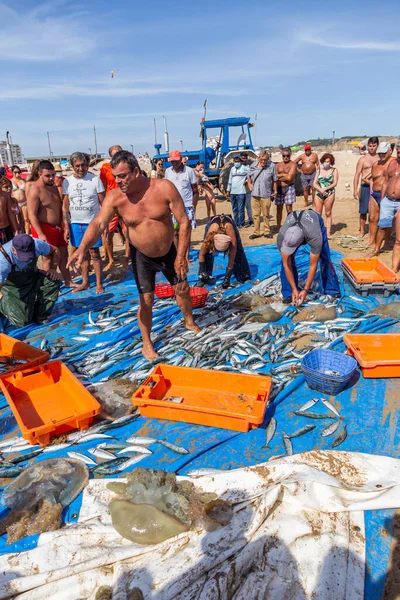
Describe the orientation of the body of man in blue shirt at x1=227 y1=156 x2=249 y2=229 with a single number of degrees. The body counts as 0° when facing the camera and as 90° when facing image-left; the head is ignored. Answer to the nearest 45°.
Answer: approximately 0°

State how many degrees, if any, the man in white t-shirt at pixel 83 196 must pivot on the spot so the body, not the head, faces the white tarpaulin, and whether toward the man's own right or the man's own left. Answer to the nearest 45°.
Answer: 0° — they already face it

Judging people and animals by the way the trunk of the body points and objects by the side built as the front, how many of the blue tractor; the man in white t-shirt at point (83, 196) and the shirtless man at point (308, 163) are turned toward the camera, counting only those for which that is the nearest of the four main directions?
2

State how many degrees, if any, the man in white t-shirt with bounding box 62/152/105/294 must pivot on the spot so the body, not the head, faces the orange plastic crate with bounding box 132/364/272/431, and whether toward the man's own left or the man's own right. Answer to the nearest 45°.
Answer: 0° — they already face it

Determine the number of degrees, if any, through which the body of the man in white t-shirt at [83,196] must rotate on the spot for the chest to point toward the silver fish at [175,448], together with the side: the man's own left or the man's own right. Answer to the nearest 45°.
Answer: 0° — they already face it

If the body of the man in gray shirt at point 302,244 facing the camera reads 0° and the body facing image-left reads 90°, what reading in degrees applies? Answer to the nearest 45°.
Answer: approximately 45°

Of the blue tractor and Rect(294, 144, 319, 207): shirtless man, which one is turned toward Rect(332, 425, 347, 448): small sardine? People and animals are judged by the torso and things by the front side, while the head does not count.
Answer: the shirtless man

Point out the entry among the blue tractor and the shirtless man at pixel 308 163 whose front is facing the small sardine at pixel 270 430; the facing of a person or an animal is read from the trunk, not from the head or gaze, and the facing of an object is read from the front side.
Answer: the shirtless man

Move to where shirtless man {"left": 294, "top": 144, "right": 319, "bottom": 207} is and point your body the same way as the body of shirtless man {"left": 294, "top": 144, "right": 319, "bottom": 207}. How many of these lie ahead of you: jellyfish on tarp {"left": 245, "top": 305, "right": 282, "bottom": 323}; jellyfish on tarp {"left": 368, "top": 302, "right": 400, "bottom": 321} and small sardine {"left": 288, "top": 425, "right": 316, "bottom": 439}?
3

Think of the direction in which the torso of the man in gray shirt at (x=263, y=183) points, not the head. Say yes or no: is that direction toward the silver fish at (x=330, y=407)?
yes
